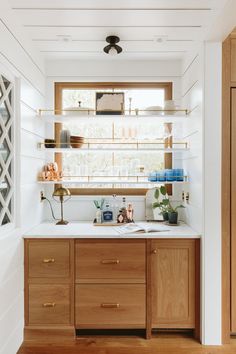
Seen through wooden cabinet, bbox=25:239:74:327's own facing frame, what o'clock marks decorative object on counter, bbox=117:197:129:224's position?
The decorative object on counter is roughly at 8 o'clock from the wooden cabinet.

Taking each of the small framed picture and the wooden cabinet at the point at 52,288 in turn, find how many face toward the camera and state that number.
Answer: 2

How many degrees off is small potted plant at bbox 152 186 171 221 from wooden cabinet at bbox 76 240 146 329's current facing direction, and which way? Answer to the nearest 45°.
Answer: approximately 135° to its left
